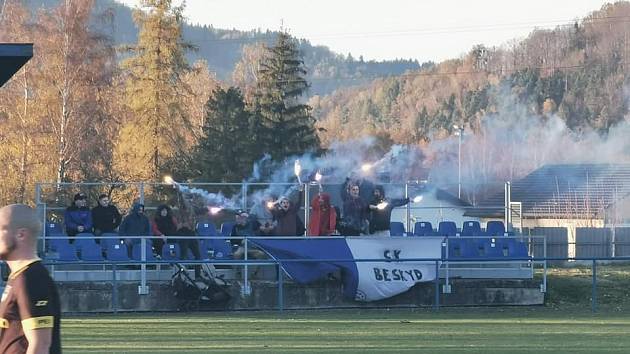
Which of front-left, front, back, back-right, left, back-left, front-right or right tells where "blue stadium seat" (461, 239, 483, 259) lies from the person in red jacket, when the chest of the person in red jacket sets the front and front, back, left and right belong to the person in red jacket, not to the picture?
left

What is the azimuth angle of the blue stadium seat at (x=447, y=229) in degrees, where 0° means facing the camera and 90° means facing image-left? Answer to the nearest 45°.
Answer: approximately 0°

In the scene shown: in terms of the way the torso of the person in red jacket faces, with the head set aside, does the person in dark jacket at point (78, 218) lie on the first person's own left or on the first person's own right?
on the first person's own right

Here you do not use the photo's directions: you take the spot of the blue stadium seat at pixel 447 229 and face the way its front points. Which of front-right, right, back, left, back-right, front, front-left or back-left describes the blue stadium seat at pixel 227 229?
right

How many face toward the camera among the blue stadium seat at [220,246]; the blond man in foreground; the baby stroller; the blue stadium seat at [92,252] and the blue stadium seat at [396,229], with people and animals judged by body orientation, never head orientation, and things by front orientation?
3

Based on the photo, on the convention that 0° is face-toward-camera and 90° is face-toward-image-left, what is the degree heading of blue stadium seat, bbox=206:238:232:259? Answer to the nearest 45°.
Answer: approximately 0°

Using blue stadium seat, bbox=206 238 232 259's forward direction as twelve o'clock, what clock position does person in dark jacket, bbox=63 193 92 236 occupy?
The person in dark jacket is roughly at 3 o'clock from the blue stadium seat.

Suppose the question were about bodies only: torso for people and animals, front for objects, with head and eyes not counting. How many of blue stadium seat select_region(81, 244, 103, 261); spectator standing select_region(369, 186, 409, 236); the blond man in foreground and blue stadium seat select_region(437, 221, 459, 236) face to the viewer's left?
1

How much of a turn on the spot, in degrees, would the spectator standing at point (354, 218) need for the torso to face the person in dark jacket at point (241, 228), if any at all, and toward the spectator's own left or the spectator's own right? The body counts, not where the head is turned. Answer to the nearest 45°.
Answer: approximately 90° to the spectator's own right

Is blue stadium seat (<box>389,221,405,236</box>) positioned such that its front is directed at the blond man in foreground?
yes

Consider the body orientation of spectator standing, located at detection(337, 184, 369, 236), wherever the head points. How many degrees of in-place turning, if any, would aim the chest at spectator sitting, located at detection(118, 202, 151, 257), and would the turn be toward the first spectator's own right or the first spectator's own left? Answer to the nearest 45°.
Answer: approximately 90° to the first spectator's own right
